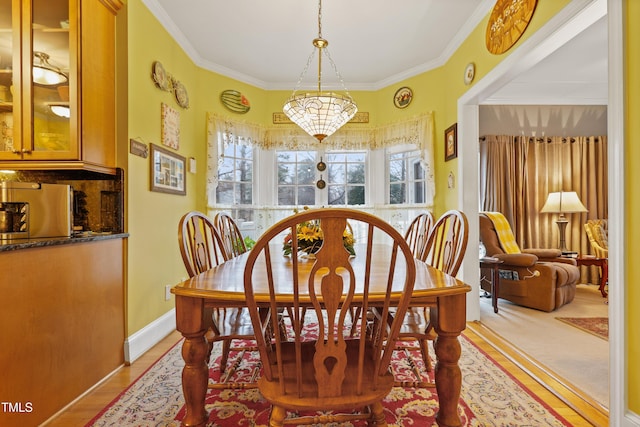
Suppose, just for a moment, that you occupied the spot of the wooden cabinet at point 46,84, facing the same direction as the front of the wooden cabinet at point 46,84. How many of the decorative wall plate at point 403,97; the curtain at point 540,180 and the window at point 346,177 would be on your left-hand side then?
3

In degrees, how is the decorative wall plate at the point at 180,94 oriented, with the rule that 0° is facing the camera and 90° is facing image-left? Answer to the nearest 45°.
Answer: approximately 315°

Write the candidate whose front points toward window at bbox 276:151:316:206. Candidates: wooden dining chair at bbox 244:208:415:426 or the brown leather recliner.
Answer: the wooden dining chair

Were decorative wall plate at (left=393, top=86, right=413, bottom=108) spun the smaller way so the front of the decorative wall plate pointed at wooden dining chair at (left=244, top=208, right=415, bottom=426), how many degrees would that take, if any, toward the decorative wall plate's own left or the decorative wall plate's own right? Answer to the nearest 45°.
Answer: approximately 45° to the decorative wall plate's own left

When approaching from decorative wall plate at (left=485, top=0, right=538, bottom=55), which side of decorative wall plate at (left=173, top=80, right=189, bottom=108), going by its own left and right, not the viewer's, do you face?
front

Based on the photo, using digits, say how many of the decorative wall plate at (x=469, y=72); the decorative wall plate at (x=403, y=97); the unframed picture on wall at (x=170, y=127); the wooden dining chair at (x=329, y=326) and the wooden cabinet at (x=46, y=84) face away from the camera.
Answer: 1

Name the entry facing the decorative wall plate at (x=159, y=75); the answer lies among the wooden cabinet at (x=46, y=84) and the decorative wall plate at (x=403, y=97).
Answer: the decorative wall plate at (x=403, y=97)

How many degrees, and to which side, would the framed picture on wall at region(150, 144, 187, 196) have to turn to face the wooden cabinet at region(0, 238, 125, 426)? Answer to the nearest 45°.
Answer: approximately 90° to its right

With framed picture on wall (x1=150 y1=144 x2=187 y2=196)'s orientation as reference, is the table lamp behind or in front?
in front

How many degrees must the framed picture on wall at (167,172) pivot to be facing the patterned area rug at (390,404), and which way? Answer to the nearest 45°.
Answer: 0° — it already faces it

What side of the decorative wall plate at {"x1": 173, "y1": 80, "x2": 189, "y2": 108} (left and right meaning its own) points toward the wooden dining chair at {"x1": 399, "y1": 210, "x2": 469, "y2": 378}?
front

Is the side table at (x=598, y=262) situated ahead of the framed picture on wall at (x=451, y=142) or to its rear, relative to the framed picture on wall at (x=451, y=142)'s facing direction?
to the rear

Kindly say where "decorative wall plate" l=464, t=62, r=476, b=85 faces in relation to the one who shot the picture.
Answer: facing the viewer and to the left of the viewer

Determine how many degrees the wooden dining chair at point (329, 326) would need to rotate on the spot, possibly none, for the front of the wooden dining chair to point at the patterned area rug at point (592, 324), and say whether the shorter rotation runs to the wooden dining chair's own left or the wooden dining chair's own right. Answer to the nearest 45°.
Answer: approximately 45° to the wooden dining chair's own right

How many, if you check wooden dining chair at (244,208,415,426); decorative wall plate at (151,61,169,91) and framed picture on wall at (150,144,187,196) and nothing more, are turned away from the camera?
1

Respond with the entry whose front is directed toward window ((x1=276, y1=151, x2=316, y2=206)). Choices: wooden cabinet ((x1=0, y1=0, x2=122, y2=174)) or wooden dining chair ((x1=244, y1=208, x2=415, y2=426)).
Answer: the wooden dining chair
